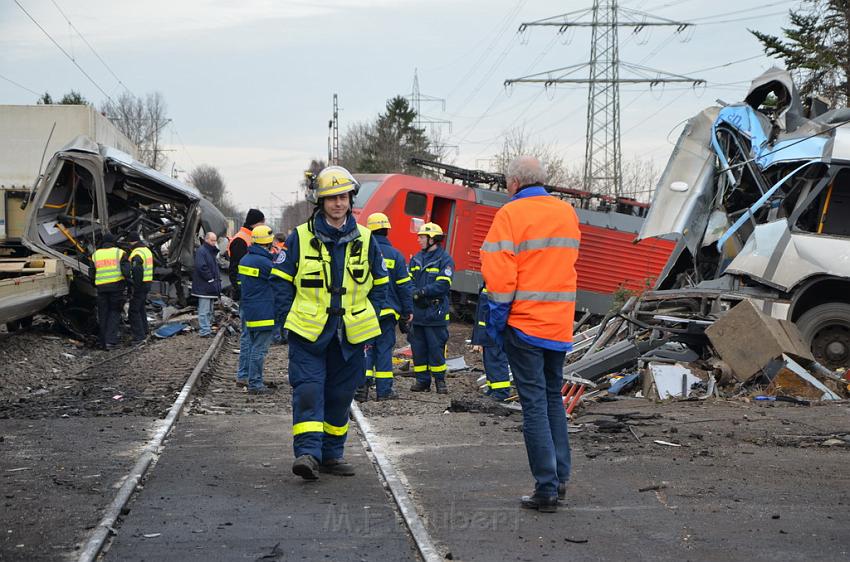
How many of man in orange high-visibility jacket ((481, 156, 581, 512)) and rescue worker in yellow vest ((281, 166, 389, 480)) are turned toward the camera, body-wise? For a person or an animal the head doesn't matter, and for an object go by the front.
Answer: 1

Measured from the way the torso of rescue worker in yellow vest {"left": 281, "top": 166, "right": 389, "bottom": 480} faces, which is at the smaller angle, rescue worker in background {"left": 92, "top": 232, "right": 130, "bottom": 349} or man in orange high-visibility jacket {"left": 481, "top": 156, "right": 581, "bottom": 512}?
the man in orange high-visibility jacket

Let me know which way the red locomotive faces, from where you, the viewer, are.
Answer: facing the viewer and to the left of the viewer

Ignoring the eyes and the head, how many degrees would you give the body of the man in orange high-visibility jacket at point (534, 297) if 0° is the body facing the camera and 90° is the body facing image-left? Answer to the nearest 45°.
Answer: approximately 135°

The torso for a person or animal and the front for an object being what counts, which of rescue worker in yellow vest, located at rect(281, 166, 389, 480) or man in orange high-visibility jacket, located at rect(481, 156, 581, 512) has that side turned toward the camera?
the rescue worker in yellow vest

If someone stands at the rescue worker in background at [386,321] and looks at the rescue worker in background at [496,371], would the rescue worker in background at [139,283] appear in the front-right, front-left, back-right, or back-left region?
back-left

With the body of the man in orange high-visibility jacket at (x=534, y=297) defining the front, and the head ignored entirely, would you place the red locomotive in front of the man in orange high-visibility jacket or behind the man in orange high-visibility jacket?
in front

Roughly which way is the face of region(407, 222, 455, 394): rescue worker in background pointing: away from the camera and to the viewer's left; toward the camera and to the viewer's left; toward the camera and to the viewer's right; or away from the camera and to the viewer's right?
toward the camera and to the viewer's left

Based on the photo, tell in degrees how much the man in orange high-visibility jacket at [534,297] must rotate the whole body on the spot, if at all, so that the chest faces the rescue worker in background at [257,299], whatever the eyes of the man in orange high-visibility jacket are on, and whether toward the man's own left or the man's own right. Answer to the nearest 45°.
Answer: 0° — they already face them

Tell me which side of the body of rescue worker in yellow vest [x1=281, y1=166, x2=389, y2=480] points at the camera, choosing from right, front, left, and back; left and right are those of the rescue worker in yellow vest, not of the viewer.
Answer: front

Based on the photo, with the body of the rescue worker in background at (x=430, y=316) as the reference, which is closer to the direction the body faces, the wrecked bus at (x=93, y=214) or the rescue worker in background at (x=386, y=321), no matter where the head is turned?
the rescue worker in background

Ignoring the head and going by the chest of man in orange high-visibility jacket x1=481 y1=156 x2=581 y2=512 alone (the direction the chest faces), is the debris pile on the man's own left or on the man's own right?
on the man's own right

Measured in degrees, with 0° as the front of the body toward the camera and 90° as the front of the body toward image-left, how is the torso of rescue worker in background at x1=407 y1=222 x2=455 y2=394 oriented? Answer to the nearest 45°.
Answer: approximately 45°

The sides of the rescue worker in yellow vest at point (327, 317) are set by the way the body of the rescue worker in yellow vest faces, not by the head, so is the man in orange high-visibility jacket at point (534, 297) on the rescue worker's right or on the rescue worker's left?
on the rescue worker's left

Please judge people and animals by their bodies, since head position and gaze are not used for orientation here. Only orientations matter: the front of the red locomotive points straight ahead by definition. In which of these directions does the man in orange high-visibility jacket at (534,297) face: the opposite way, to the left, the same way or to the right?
to the right
